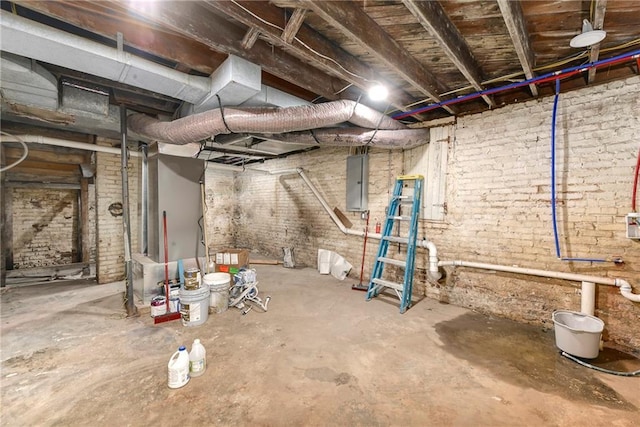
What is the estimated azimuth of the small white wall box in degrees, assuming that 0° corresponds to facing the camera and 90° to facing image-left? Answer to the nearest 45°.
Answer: approximately 0°

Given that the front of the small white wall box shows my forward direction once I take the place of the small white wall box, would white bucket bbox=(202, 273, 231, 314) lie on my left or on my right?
on my right

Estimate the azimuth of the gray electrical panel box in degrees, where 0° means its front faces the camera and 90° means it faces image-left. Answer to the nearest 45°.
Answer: approximately 45°

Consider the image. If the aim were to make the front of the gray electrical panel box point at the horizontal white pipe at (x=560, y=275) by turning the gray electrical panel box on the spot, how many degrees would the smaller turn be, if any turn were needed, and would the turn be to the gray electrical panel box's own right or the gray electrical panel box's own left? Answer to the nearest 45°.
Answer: approximately 90° to the gray electrical panel box's own left

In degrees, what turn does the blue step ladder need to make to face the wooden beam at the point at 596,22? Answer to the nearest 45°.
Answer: approximately 90° to its left
